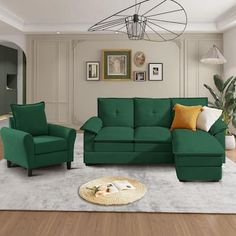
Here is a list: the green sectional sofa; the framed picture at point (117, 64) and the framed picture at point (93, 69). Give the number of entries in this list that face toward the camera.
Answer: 3

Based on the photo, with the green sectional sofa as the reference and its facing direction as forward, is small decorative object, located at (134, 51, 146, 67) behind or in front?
behind

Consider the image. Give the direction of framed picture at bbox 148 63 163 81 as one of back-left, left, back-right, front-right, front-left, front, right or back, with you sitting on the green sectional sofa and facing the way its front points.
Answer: back

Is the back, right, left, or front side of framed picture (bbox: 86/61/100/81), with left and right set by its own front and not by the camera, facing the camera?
front

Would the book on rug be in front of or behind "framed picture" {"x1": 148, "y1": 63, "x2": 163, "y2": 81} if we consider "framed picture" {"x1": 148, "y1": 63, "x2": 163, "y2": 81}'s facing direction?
in front

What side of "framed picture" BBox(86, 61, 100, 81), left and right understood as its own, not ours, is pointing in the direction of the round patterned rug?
front

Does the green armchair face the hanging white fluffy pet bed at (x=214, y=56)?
no

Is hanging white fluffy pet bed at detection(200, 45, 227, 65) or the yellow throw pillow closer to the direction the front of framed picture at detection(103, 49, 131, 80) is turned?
the yellow throw pillow

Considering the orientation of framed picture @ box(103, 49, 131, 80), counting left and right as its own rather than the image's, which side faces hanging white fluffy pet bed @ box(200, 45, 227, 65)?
left

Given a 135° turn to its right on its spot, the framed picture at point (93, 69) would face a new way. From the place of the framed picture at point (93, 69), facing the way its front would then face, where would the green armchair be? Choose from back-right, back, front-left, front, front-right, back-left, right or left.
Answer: back-left

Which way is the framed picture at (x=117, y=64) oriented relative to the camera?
toward the camera

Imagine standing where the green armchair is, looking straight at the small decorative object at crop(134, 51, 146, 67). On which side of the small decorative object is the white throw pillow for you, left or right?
right

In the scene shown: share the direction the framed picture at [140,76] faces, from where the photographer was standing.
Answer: facing the viewer

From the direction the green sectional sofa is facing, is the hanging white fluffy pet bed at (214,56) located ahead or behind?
behind
